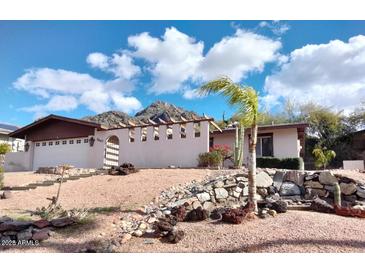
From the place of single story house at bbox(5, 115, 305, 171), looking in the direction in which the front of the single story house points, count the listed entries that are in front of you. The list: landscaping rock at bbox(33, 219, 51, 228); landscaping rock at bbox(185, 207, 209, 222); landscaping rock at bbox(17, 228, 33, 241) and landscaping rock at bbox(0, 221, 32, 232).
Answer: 4

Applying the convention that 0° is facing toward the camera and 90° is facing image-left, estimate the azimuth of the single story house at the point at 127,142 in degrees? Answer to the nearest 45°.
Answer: approximately 0°

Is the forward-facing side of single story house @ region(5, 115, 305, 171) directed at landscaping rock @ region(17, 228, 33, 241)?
yes

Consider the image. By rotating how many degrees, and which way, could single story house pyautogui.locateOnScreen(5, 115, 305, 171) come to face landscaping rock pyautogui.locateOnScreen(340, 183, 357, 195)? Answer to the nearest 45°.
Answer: approximately 45° to its left

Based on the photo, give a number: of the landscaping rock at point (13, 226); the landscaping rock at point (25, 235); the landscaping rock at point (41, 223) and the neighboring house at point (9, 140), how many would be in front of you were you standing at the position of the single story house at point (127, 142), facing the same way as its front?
3

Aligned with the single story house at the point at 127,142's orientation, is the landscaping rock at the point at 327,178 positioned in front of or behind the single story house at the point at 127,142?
in front

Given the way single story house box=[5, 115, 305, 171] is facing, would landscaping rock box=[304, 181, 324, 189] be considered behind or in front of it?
in front

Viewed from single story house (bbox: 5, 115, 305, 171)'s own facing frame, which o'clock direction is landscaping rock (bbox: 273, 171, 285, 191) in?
The landscaping rock is roughly at 11 o'clock from the single story house.

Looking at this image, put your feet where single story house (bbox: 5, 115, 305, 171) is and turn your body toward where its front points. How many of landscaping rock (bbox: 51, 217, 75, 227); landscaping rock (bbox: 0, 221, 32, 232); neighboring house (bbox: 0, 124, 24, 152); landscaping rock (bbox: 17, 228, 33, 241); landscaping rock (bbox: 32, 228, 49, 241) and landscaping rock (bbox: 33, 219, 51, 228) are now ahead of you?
5

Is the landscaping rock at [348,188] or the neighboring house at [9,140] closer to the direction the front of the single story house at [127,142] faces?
the landscaping rock

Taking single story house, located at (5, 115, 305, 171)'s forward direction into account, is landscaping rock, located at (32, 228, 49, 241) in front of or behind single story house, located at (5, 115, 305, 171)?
in front
